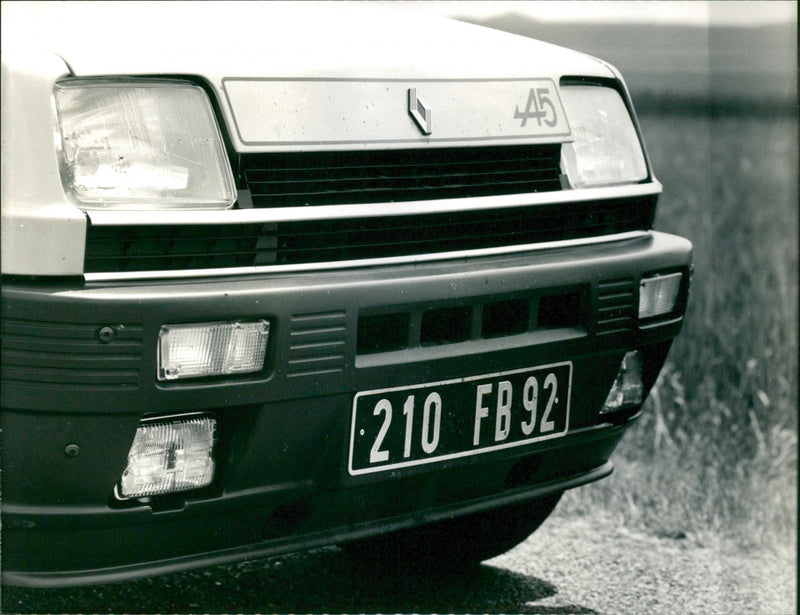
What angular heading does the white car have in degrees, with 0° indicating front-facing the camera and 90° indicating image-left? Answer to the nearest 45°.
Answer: approximately 315°
